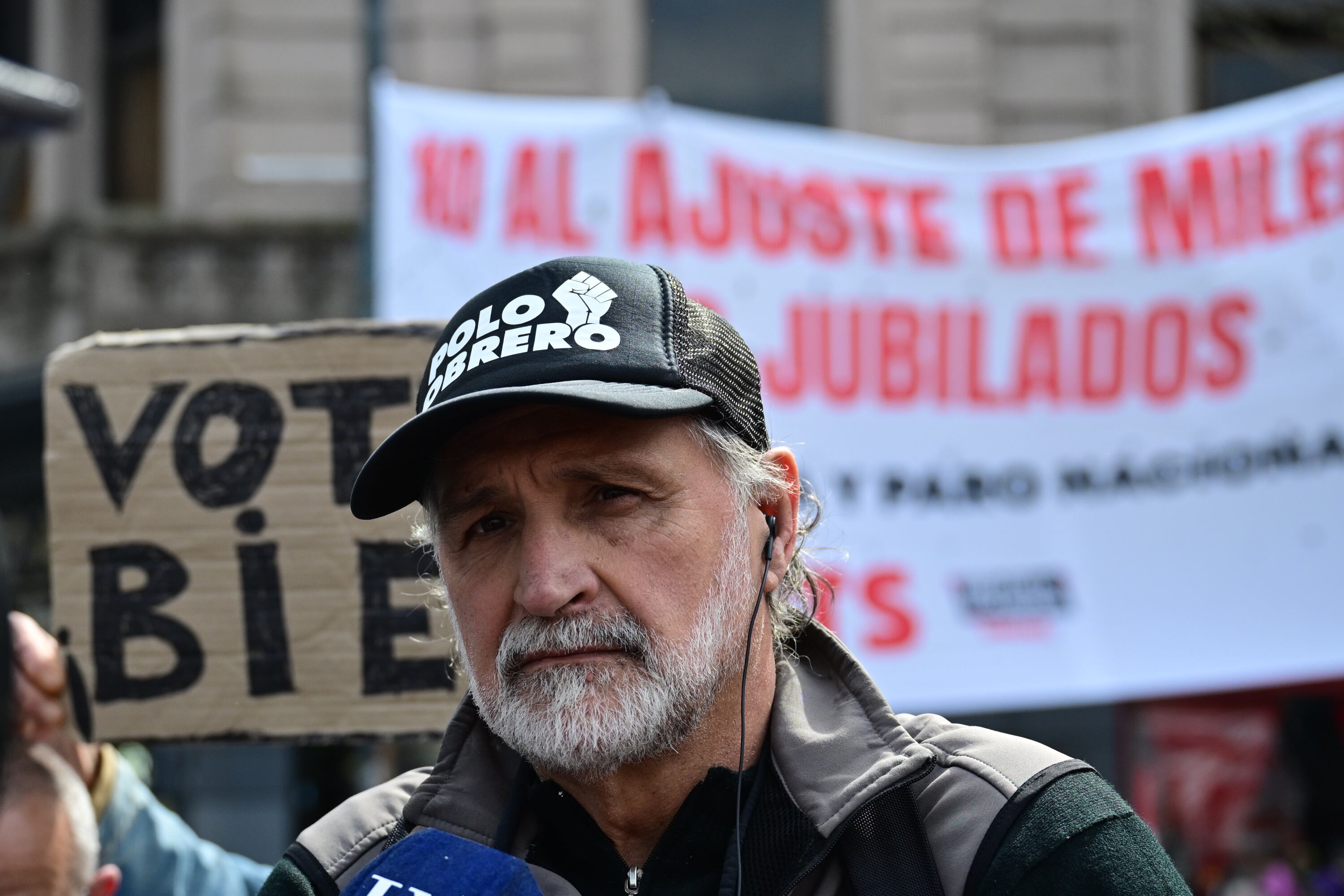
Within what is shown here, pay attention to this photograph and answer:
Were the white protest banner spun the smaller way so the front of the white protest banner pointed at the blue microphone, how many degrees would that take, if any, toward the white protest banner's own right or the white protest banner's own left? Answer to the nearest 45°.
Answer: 0° — it already faces it

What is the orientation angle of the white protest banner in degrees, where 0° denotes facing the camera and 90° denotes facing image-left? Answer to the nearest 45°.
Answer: approximately 0°

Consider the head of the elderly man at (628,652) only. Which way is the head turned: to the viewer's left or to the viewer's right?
to the viewer's left

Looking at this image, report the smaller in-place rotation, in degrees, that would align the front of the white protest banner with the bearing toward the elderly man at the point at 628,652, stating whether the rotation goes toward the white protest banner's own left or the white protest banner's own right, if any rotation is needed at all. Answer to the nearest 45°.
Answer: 0° — it already faces them
